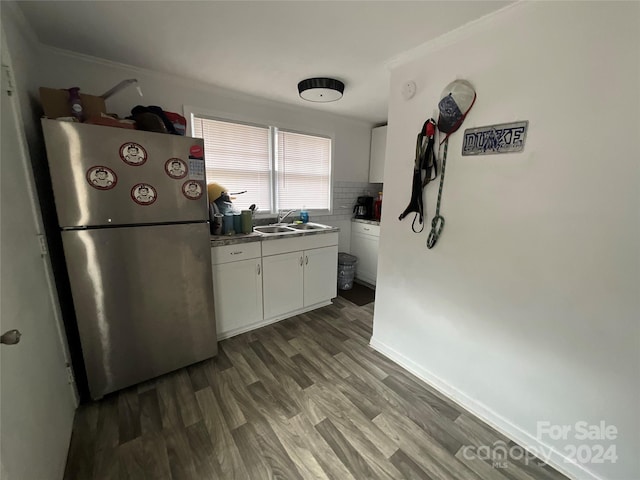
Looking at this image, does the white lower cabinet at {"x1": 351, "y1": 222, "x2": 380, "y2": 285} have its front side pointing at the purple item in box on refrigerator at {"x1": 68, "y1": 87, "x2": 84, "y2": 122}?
yes

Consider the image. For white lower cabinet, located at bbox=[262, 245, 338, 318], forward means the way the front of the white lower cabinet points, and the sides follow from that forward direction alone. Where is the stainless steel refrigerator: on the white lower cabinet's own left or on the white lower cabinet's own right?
on the white lower cabinet's own right

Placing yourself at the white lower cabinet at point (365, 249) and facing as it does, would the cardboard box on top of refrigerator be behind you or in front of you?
in front

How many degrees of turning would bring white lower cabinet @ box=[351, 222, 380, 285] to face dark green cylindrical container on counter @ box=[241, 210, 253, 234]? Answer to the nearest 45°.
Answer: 0° — it already faces it

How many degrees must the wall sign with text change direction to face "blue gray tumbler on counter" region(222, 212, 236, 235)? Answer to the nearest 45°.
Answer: approximately 90° to its right

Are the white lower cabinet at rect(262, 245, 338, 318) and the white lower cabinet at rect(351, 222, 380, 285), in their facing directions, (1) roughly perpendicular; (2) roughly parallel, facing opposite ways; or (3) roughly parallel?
roughly perpendicular

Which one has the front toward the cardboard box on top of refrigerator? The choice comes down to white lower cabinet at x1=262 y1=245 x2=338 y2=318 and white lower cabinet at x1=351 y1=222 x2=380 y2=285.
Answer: white lower cabinet at x1=351 y1=222 x2=380 y2=285

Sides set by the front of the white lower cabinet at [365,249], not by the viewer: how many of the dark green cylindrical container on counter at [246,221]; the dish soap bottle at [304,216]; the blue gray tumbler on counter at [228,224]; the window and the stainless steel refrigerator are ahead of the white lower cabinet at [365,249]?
5

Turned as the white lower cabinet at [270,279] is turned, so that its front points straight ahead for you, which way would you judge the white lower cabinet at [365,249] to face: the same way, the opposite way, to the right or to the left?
to the right

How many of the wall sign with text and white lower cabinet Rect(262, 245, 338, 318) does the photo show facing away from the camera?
0
